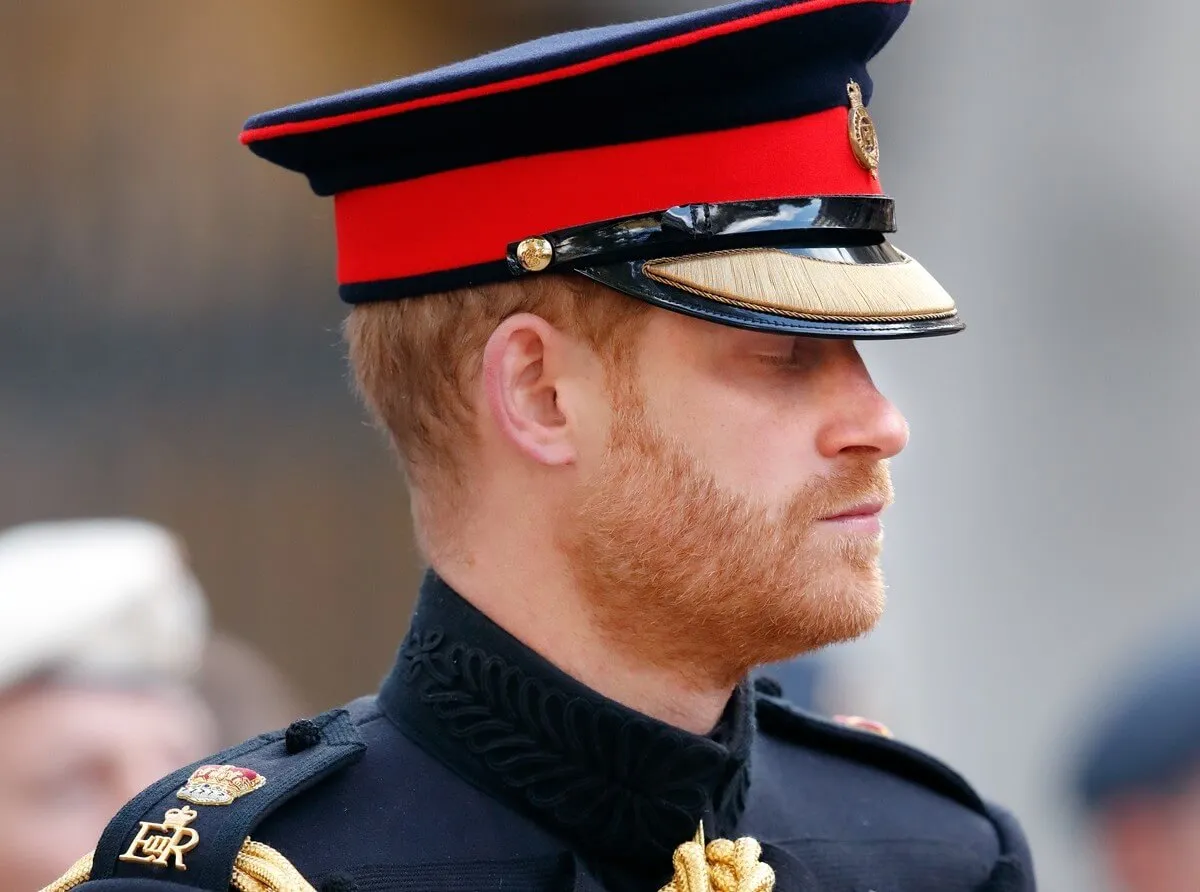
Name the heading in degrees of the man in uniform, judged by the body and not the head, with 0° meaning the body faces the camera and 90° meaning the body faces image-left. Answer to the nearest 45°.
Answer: approximately 315°

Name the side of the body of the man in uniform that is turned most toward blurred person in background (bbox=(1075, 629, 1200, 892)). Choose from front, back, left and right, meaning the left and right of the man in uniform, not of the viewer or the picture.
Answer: left

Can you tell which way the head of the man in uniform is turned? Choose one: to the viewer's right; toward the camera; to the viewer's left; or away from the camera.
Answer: to the viewer's right

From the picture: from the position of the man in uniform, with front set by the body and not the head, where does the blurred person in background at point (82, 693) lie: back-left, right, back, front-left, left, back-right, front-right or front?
back
